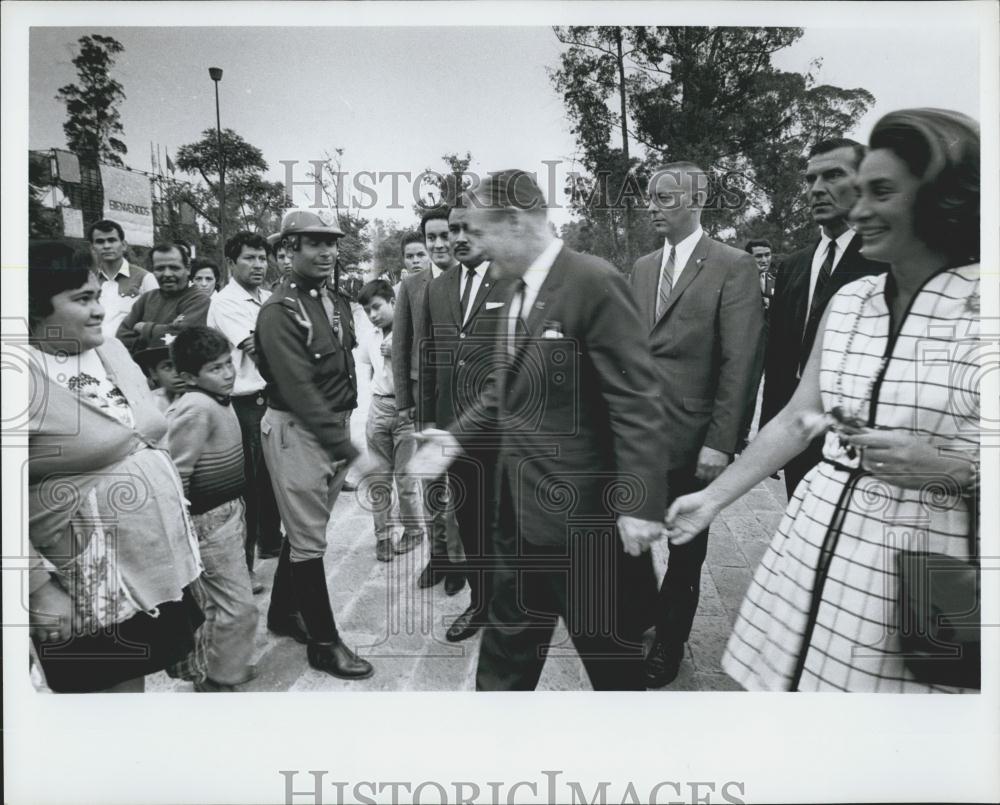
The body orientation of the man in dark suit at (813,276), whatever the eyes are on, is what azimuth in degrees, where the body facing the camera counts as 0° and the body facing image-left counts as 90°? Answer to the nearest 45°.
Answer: approximately 45°

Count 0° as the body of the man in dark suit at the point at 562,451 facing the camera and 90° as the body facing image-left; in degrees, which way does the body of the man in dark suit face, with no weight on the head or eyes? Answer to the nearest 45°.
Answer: approximately 45°

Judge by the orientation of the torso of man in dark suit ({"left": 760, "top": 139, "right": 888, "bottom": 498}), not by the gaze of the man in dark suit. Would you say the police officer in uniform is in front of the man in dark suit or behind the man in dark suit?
in front

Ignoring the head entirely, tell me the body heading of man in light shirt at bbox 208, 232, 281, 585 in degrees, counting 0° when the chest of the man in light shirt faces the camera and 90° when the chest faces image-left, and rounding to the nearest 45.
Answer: approximately 315°

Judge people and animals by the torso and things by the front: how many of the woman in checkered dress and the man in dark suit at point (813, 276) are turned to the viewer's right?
0
